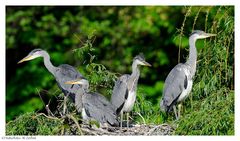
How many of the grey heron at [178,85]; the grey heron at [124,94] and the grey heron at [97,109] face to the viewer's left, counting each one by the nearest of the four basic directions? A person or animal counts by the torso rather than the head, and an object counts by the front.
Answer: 1

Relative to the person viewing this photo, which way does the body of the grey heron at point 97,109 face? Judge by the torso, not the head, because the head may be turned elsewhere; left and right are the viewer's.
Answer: facing to the left of the viewer

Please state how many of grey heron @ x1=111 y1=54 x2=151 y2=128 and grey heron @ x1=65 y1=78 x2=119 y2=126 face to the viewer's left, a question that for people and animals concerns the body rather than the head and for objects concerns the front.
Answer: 1

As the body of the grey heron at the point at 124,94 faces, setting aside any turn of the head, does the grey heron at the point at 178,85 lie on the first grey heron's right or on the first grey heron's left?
on the first grey heron's left

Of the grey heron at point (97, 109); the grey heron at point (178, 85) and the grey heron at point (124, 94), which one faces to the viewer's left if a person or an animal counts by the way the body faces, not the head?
the grey heron at point (97, 109)

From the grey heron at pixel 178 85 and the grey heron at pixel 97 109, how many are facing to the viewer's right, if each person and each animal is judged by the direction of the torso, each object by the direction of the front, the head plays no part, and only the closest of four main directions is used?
1

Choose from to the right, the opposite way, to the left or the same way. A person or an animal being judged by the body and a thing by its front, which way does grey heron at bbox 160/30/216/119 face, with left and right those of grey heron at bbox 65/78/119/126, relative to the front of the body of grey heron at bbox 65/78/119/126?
the opposite way

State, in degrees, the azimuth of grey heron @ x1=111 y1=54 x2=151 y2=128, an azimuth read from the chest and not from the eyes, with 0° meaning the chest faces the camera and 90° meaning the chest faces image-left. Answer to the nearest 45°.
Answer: approximately 315°

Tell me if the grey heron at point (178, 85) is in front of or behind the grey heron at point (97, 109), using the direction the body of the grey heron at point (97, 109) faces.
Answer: behind

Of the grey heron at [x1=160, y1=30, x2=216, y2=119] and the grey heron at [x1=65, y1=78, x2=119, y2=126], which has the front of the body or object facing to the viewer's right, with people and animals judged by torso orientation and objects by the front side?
the grey heron at [x1=160, y1=30, x2=216, y2=119]

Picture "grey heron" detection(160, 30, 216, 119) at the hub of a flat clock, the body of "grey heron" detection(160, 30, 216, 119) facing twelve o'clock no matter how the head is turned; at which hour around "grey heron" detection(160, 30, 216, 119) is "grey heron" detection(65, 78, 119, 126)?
"grey heron" detection(65, 78, 119, 126) is roughly at 5 o'clock from "grey heron" detection(160, 30, 216, 119).

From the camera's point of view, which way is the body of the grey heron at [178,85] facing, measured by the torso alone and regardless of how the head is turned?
to the viewer's right

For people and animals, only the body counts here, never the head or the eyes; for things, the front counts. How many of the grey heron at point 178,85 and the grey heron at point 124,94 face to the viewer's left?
0
